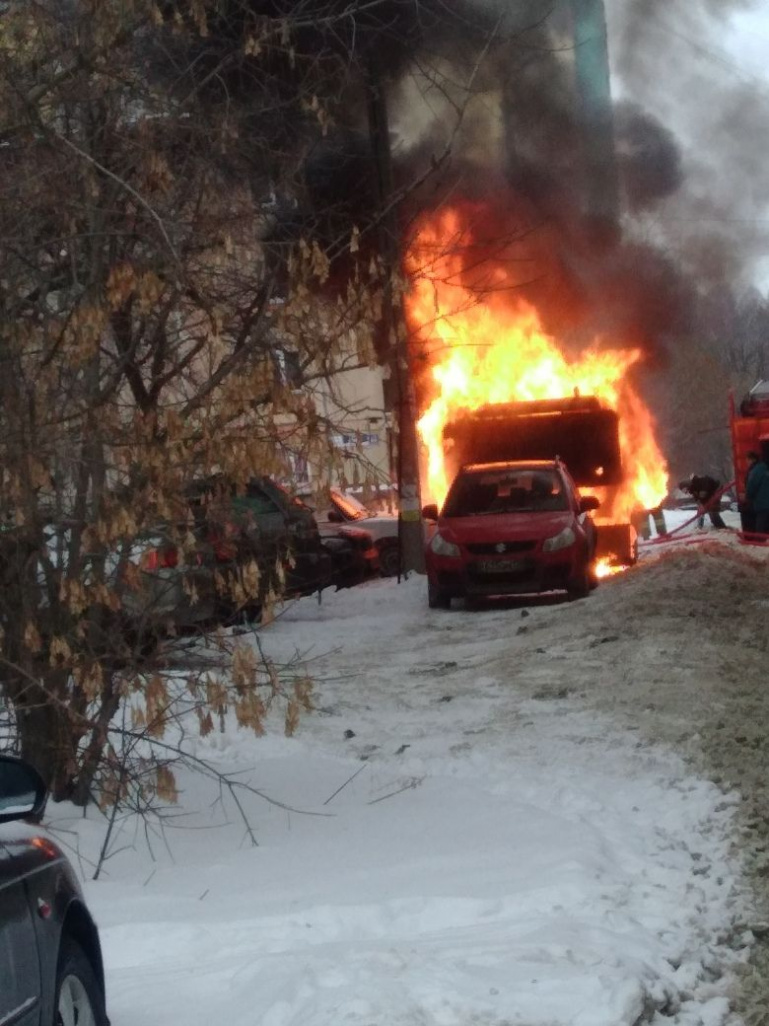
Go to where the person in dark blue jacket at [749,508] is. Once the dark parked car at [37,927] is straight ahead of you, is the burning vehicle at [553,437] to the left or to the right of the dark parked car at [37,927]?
right

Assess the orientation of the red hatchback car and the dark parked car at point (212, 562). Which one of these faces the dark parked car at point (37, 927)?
the red hatchback car

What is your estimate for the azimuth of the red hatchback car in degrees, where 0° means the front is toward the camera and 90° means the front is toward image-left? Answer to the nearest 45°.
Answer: approximately 0°

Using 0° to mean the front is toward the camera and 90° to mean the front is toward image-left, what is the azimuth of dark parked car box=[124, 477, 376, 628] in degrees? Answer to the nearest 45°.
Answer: approximately 225°
